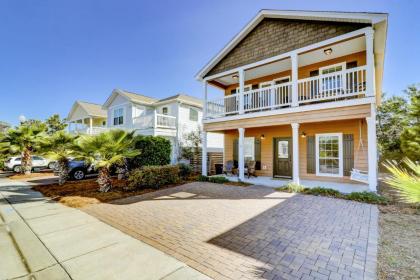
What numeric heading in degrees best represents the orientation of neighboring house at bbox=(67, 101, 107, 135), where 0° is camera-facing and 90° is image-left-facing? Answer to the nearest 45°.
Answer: approximately 45°

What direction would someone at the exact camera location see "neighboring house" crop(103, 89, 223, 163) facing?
facing the viewer and to the left of the viewer

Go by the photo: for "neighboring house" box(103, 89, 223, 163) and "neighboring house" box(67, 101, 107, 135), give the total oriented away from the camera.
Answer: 0

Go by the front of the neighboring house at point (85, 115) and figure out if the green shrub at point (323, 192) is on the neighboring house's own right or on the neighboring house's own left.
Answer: on the neighboring house's own left

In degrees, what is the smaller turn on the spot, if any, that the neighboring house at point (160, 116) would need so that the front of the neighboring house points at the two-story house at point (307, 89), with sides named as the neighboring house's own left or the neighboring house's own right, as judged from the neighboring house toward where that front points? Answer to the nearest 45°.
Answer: approximately 90° to the neighboring house's own left

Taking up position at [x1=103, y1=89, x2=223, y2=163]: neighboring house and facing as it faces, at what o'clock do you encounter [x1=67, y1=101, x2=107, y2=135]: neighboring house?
[x1=67, y1=101, x2=107, y2=135]: neighboring house is roughly at 3 o'clock from [x1=103, y1=89, x2=223, y2=163]: neighboring house.

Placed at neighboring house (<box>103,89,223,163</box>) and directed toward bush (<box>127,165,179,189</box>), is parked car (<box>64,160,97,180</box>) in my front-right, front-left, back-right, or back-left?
front-right

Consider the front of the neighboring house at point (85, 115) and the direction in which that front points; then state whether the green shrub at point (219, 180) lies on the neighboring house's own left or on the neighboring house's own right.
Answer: on the neighboring house's own left

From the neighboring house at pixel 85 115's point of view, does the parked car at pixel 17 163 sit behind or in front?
in front

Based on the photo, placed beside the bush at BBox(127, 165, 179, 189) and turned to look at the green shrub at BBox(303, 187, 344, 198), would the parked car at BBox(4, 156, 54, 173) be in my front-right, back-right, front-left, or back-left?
back-left

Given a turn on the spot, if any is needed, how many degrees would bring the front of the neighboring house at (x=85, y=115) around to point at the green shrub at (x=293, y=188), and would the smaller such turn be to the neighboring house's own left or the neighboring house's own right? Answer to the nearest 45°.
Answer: approximately 45° to the neighboring house's own left

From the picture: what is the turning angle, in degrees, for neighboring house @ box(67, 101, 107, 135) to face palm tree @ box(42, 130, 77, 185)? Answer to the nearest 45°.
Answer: approximately 45° to its left

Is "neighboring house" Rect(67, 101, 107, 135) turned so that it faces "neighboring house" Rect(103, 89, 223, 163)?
no

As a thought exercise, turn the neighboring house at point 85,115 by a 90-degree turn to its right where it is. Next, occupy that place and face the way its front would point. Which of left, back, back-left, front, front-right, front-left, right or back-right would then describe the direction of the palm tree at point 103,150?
back-left

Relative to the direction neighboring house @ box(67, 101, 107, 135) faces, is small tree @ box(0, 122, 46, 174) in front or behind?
in front

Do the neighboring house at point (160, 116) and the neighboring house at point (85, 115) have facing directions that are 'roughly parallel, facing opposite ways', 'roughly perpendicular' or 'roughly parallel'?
roughly parallel

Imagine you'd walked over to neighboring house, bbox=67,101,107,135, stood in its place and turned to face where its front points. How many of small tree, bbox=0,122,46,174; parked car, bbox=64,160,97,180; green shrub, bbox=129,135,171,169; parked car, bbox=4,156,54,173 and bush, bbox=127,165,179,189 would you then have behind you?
0

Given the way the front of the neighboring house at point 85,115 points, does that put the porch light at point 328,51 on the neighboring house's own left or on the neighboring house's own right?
on the neighboring house's own left
